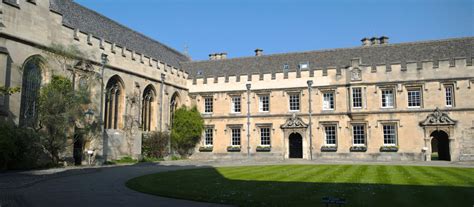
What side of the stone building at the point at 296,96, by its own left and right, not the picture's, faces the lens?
front

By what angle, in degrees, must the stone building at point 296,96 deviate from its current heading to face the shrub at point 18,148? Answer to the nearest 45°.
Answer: approximately 45° to its right
